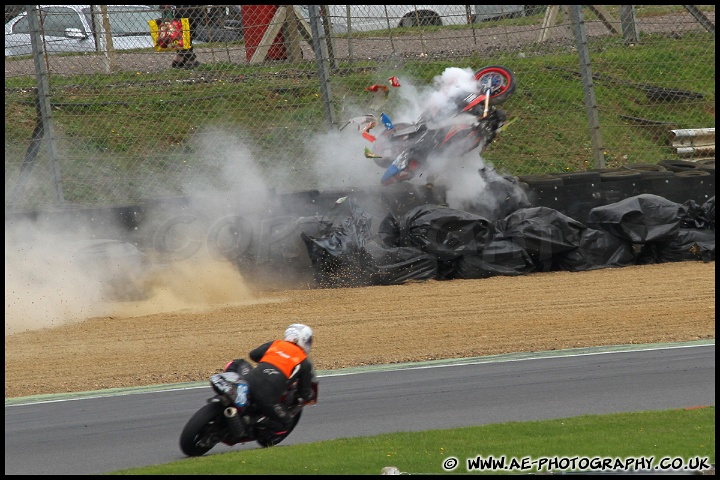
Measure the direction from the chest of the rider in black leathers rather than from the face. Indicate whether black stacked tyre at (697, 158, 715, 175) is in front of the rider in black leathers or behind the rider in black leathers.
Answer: in front

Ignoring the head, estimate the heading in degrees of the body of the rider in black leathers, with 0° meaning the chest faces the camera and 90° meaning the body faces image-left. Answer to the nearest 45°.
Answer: approximately 225°

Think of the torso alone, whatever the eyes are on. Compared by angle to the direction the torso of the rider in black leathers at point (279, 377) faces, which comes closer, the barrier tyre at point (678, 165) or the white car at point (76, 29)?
the barrier tyre

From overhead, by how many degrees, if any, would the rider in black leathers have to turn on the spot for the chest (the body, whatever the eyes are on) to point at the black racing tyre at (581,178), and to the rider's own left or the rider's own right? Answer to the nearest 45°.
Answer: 0° — they already face it

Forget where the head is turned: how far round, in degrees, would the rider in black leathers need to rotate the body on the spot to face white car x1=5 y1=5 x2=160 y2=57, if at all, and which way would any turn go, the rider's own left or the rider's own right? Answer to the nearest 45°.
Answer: approximately 45° to the rider's own left

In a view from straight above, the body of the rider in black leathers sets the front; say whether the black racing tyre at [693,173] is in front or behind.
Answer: in front

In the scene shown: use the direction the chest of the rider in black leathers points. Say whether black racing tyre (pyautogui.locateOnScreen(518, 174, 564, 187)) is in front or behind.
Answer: in front

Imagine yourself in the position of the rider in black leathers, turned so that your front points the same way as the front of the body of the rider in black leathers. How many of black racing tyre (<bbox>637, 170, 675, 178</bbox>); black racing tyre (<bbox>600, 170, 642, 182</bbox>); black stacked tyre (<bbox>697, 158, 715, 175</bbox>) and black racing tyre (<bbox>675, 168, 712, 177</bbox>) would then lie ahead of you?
4
